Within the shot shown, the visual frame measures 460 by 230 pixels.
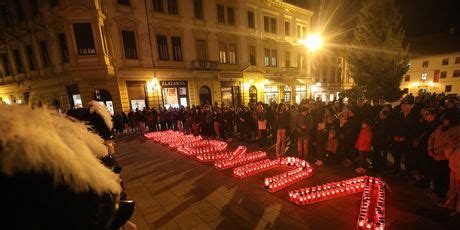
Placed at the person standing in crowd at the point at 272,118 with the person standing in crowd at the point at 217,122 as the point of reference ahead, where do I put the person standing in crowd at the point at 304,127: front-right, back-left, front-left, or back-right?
back-left

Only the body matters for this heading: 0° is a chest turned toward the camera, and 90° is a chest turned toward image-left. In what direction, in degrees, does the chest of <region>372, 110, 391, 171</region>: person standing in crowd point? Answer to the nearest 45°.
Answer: approximately 45°

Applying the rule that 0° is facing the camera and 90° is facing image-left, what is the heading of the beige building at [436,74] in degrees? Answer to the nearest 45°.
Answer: approximately 45°
